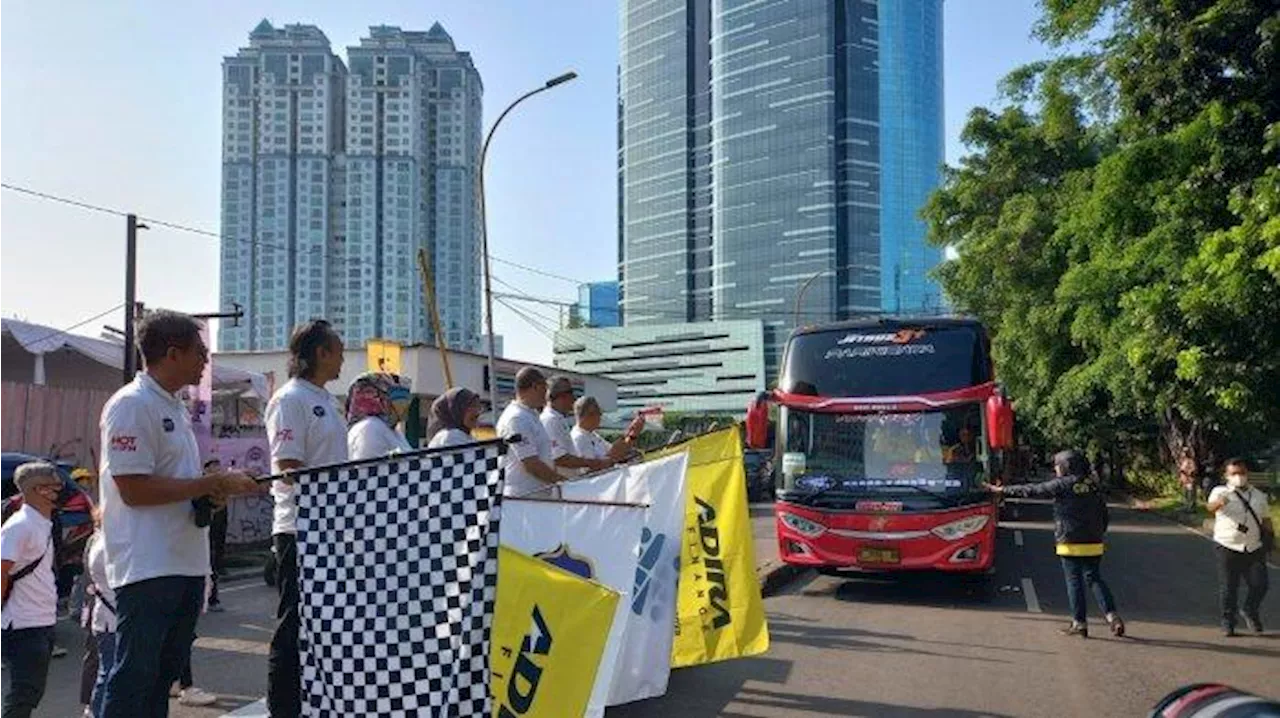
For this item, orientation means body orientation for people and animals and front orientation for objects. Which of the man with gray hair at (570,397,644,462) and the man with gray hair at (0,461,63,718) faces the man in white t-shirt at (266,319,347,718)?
the man with gray hair at (0,461,63,718)

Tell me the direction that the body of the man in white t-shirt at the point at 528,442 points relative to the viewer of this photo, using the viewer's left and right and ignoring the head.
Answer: facing to the right of the viewer

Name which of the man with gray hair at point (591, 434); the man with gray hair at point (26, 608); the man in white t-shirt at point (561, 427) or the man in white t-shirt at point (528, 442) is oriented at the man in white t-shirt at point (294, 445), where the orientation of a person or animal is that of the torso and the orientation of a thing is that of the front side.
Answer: the man with gray hair at point (26, 608)

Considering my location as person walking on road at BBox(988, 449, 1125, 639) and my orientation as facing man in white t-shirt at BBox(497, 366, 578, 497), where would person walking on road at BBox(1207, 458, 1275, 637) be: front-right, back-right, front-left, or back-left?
back-left

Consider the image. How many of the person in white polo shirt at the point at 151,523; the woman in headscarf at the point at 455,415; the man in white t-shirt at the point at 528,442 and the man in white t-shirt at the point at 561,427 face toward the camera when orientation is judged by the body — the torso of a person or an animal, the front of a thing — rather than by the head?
0

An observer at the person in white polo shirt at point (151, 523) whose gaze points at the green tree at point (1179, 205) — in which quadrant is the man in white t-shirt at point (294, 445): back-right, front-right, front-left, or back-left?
front-left

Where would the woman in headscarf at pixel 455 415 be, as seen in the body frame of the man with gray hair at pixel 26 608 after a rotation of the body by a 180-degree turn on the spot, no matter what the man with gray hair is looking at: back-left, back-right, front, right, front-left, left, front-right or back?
back-right

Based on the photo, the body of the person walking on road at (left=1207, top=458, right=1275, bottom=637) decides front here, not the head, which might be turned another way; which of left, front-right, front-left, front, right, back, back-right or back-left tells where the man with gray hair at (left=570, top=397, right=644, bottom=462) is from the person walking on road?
front-right

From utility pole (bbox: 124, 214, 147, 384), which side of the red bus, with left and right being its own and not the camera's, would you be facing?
right

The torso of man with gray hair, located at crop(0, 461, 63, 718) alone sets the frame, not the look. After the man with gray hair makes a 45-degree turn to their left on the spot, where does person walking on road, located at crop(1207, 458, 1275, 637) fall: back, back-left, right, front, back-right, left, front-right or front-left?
front

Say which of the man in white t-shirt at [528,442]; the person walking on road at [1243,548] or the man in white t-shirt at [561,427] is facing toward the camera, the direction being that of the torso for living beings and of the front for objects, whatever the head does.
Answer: the person walking on road

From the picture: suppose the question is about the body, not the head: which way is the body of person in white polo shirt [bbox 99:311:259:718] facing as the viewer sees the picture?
to the viewer's right

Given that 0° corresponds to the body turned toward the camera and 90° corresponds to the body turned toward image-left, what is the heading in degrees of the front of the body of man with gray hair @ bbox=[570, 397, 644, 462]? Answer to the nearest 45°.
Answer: approximately 270°

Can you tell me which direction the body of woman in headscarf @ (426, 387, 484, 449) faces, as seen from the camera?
to the viewer's right

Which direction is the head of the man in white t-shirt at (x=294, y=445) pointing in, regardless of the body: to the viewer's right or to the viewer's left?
to the viewer's right

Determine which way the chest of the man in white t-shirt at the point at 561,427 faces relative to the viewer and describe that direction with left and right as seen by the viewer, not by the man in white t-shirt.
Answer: facing to the right of the viewer

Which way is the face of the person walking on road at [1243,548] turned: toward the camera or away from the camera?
toward the camera

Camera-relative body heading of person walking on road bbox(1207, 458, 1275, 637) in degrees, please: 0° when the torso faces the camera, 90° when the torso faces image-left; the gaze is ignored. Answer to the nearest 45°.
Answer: approximately 0°

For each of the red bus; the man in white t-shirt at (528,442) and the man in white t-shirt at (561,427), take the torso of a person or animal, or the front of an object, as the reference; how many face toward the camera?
1
